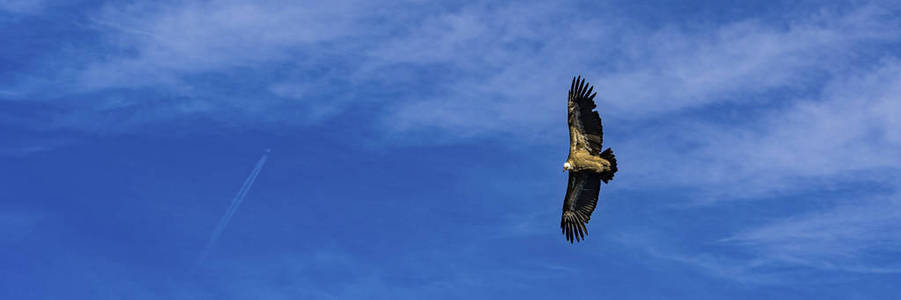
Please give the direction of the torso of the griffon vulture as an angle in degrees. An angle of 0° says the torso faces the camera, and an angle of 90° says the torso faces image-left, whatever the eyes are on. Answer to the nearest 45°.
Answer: approximately 90°
